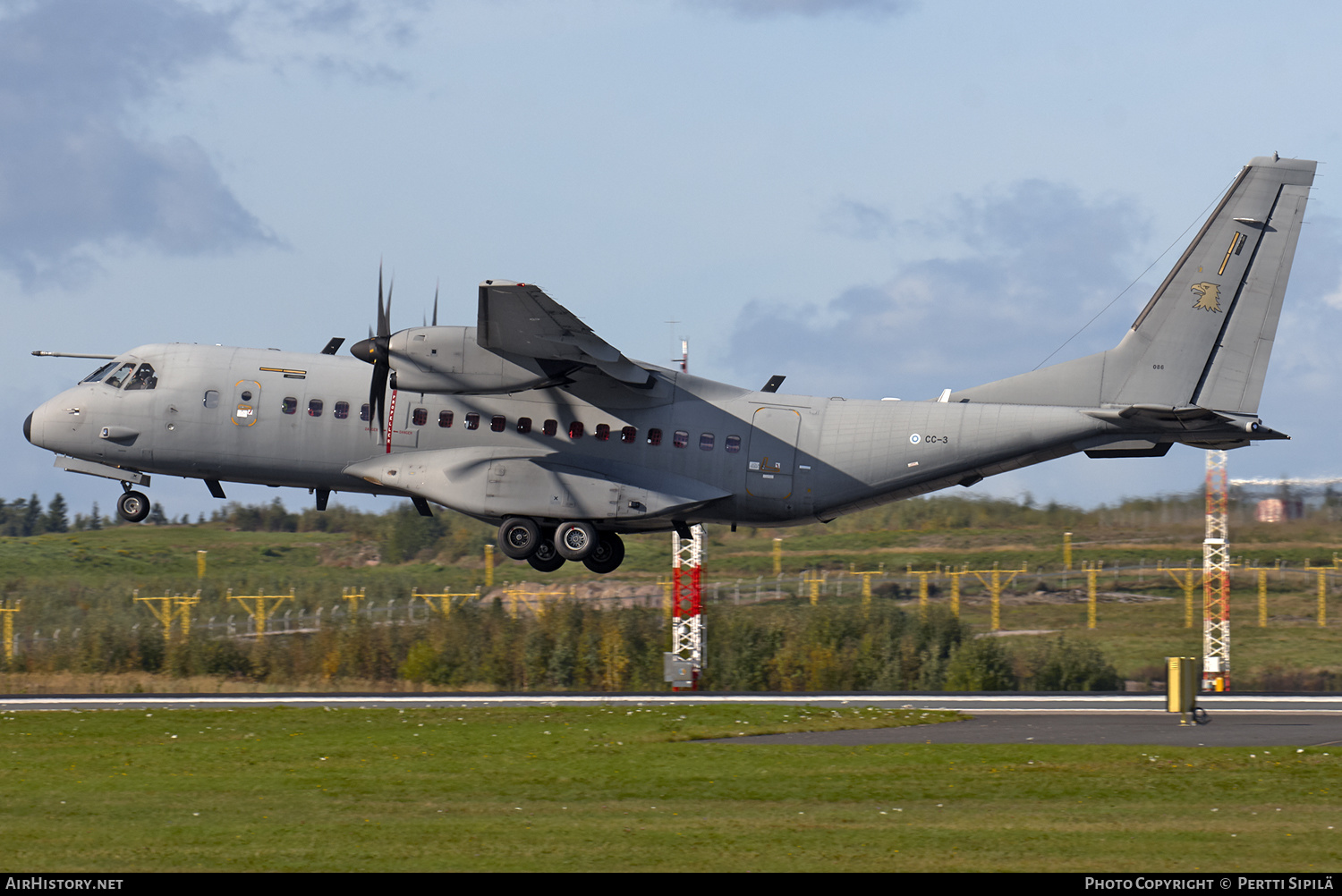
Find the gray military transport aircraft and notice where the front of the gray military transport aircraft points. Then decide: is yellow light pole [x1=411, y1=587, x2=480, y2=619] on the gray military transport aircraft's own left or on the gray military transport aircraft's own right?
on the gray military transport aircraft's own right

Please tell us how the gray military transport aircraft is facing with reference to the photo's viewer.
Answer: facing to the left of the viewer

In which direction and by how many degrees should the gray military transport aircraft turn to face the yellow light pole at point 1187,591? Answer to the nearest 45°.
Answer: approximately 135° to its right

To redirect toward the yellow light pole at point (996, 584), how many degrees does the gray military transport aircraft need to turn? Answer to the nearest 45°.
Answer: approximately 135° to its right

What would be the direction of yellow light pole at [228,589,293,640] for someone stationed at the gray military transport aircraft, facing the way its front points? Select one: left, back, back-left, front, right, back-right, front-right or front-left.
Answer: front-right

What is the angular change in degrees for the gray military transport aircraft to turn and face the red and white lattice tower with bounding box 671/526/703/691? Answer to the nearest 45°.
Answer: approximately 90° to its right

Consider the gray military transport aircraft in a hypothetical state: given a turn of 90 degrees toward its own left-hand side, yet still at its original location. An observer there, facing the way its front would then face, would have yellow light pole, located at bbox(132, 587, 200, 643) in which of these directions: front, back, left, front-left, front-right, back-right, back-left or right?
back-right

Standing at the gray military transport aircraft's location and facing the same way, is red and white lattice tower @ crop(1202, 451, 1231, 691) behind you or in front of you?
behind

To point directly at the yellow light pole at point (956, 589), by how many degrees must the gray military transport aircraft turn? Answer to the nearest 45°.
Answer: approximately 135° to its right

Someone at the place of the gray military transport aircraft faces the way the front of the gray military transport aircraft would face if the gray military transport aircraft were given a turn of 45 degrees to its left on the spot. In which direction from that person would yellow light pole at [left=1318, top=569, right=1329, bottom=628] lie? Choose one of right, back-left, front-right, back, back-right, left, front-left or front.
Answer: back

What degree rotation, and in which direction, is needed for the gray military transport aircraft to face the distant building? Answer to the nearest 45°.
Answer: approximately 135° to its right

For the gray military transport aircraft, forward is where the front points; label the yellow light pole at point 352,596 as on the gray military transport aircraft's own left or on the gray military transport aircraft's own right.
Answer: on the gray military transport aircraft's own right
